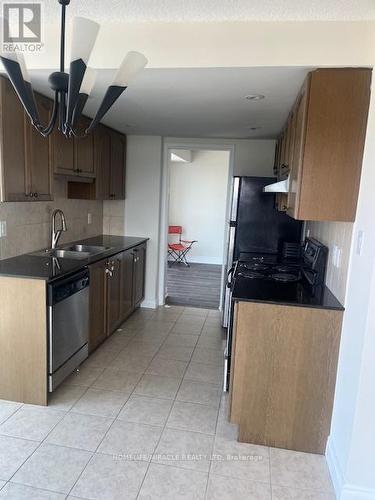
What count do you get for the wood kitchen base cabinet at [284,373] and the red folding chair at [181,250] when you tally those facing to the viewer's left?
1

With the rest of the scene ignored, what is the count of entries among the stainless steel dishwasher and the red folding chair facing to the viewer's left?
0

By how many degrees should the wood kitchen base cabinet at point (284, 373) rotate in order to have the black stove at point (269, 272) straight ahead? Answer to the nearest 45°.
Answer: approximately 90° to its right

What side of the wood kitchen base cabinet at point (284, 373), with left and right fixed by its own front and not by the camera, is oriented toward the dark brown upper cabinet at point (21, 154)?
front

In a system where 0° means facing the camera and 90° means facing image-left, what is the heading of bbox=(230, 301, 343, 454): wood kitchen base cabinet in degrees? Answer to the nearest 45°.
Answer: approximately 90°

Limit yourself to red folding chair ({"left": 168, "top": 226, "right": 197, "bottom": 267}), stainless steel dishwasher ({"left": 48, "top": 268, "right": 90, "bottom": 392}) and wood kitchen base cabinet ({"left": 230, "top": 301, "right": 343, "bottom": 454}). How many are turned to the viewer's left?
1

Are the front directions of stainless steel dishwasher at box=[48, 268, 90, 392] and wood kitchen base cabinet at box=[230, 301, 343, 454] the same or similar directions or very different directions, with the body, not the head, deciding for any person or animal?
very different directions

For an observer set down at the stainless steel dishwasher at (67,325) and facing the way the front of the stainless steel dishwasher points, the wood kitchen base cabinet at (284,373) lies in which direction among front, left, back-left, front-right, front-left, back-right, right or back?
front

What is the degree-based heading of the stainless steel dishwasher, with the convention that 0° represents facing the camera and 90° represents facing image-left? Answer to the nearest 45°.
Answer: approximately 315°

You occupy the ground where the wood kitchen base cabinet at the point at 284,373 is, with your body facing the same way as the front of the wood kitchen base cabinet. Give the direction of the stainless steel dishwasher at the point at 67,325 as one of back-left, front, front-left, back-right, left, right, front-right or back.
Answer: front

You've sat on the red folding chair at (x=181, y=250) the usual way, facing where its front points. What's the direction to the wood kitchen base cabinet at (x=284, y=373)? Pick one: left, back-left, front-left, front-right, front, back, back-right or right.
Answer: front-right

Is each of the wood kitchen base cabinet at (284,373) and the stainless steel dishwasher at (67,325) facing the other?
yes

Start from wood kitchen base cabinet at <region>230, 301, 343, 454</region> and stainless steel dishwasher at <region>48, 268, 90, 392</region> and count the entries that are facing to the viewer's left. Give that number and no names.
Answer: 1
